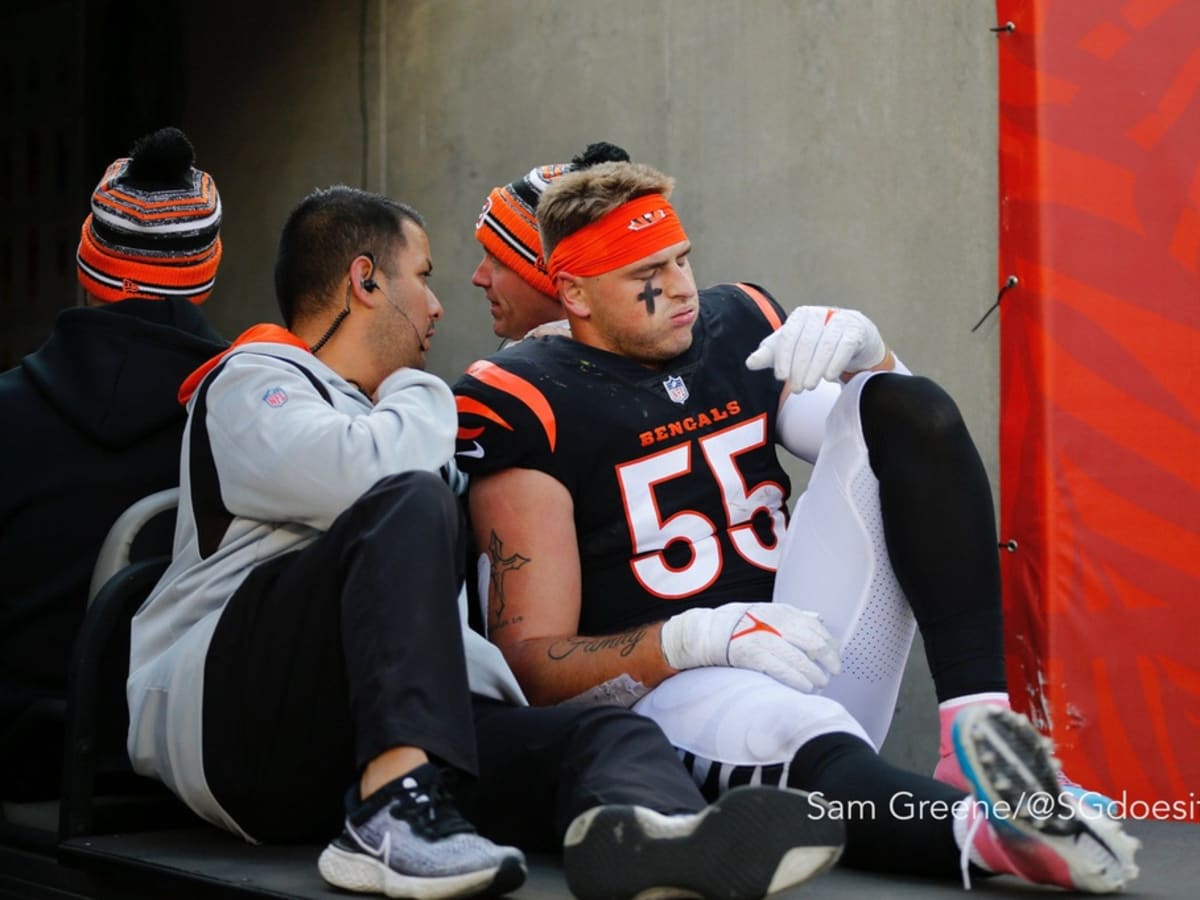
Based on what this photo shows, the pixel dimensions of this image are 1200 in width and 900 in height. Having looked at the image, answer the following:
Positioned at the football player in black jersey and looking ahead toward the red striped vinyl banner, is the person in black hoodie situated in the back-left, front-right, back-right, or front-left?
back-left

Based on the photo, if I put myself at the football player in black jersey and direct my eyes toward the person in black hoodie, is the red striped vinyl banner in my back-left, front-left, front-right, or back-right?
back-right

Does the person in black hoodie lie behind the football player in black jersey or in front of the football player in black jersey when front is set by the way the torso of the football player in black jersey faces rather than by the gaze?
behind

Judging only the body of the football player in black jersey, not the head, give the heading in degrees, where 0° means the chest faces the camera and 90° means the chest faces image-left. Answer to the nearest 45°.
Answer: approximately 315°

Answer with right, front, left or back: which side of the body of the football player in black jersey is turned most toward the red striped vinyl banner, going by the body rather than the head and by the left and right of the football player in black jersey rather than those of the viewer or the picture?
left
